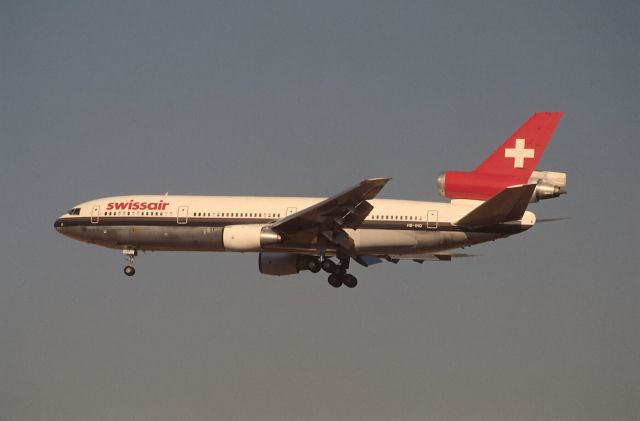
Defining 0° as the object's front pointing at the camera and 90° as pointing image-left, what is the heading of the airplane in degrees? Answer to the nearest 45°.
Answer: approximately 90°
